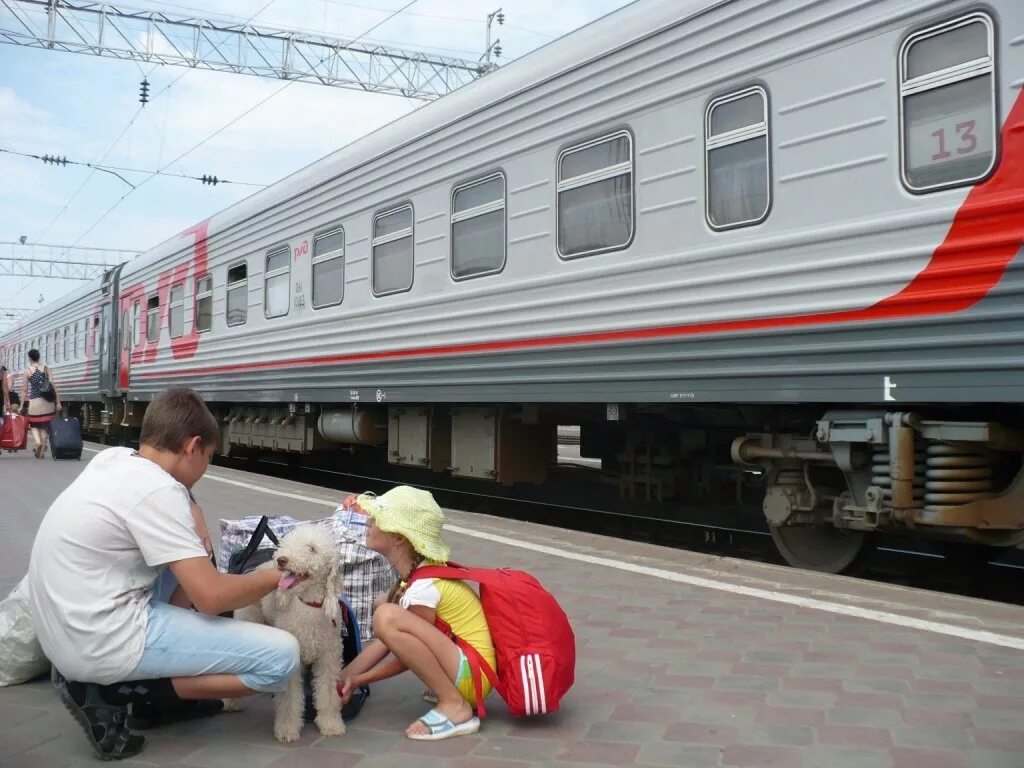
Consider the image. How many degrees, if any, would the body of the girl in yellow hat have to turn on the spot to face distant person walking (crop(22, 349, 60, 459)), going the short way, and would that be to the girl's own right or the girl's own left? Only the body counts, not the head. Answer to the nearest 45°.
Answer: approximately 45° to the girl's own right

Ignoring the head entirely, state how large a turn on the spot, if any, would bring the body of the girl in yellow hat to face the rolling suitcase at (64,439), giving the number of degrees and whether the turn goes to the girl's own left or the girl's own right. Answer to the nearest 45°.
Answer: approximately 45° to the girl's own right

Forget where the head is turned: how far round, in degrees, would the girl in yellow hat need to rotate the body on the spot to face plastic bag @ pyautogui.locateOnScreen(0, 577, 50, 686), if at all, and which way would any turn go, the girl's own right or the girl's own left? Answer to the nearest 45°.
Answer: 0° — they already face it

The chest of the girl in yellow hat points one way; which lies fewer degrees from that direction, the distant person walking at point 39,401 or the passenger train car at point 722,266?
the distant person walking

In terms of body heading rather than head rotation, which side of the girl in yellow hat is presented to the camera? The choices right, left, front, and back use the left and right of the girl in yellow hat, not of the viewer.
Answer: left

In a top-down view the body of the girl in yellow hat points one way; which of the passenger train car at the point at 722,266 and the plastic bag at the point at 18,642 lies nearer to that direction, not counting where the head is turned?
the plastic bag
